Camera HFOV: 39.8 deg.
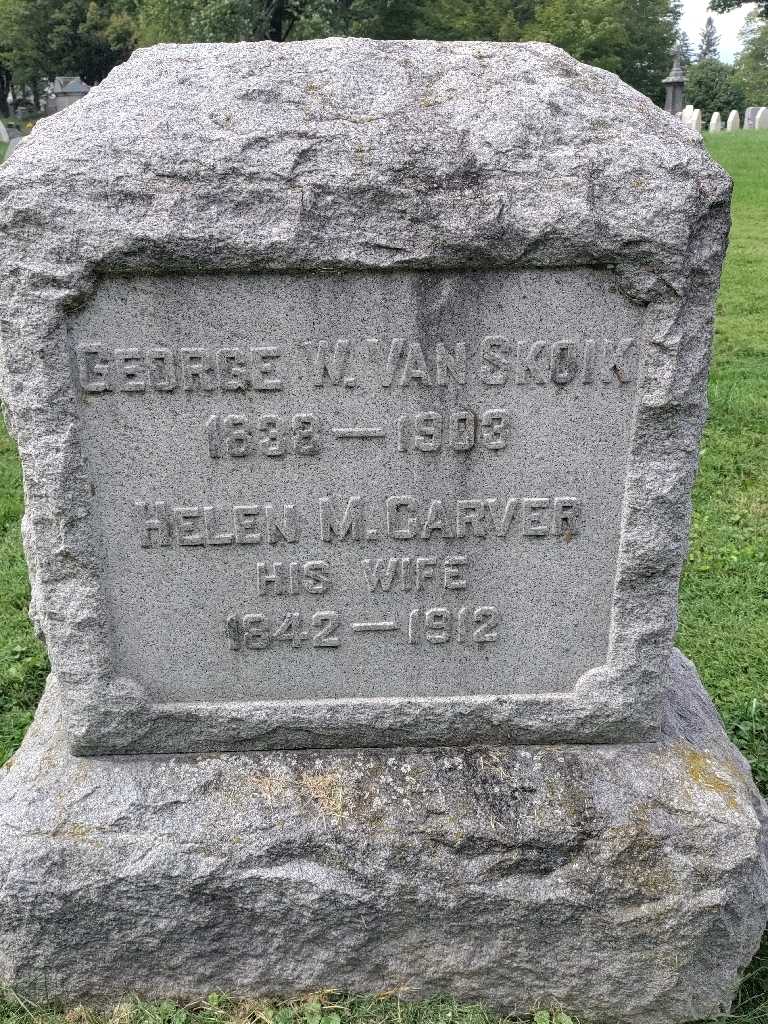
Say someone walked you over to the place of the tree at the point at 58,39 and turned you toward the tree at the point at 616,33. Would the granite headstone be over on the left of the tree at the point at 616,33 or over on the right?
right

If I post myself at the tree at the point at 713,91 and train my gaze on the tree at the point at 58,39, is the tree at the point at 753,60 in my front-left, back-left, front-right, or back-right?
back-right

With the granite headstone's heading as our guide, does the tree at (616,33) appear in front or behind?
behind

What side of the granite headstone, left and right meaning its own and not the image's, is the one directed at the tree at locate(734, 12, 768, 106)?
back

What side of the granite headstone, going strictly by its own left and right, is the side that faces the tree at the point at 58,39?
back

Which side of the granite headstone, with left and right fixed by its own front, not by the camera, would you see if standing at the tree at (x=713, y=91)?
back

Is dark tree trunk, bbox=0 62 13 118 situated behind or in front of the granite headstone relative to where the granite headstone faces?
behind

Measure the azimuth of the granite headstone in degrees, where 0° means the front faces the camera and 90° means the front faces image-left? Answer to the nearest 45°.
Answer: approximately 0°

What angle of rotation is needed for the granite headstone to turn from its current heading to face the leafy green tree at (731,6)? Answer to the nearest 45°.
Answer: approximately 180°
